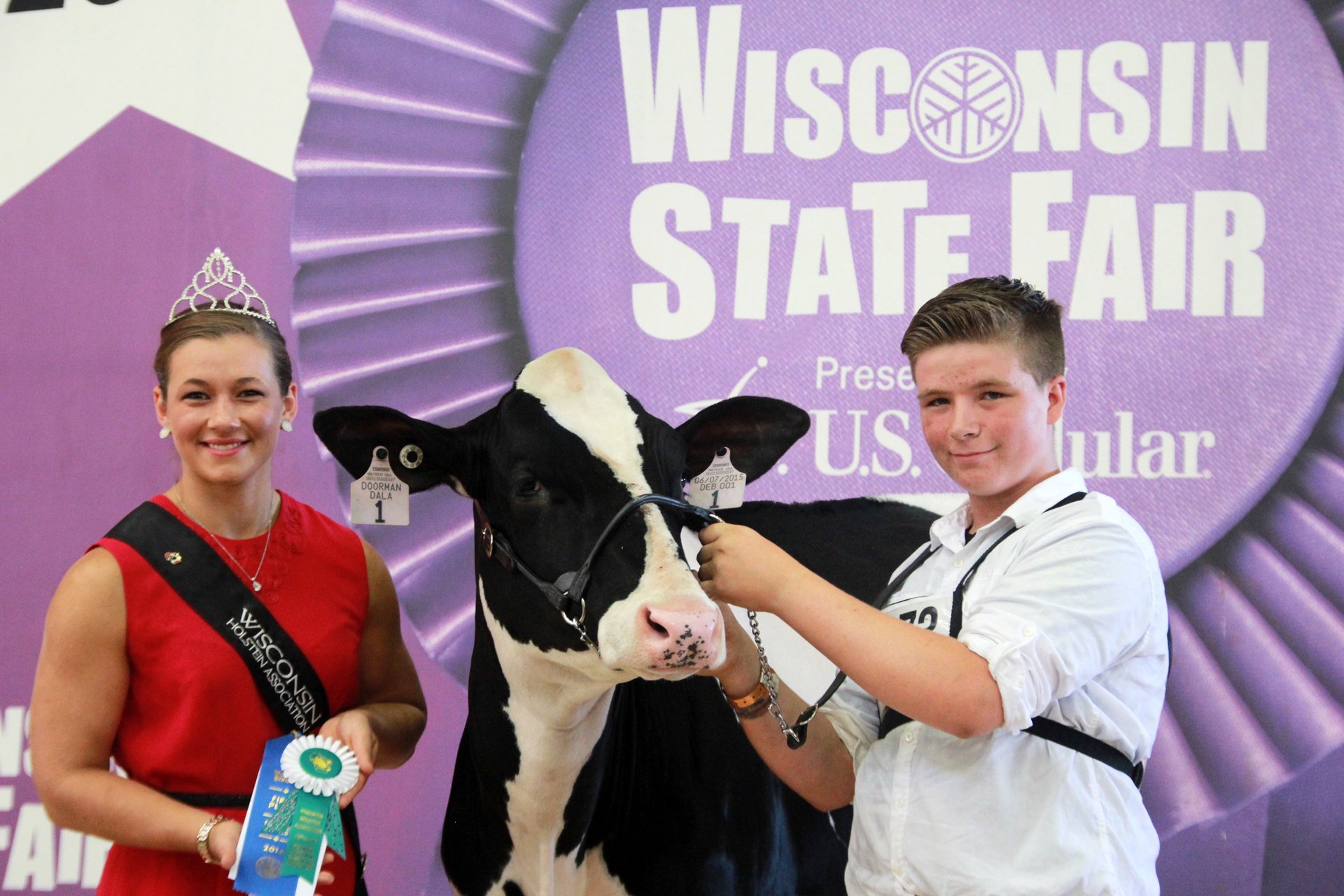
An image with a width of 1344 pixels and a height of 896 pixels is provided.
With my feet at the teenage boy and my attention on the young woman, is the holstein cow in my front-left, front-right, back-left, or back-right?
front-right

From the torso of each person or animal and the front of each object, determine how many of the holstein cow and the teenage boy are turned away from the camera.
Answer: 0

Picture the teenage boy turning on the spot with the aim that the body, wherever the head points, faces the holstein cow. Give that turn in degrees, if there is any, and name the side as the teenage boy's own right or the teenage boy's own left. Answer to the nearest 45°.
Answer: approximately 90° to the teenage boy's own right

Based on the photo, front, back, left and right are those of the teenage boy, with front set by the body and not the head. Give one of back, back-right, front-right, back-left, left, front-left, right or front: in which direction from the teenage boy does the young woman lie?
front-right

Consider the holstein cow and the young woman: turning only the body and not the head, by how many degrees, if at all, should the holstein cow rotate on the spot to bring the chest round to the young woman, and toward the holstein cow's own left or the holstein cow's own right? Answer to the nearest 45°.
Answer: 0° — it already faces them

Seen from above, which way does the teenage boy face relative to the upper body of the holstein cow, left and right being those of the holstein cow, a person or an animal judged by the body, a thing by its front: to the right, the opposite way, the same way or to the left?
the same way

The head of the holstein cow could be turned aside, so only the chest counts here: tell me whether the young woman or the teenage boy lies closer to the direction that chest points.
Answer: the young woman

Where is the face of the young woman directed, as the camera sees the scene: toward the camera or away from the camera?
toward the camera

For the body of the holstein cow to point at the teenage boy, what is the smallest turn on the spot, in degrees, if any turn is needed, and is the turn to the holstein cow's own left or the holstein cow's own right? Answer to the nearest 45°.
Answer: approximately 90° to the holstein cow's own left

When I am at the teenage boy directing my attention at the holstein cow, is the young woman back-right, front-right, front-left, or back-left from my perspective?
front-left

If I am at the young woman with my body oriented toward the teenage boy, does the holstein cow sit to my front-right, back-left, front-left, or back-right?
front-left

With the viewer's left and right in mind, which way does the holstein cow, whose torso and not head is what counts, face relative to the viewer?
facing the viewer and to the left of the viewer
